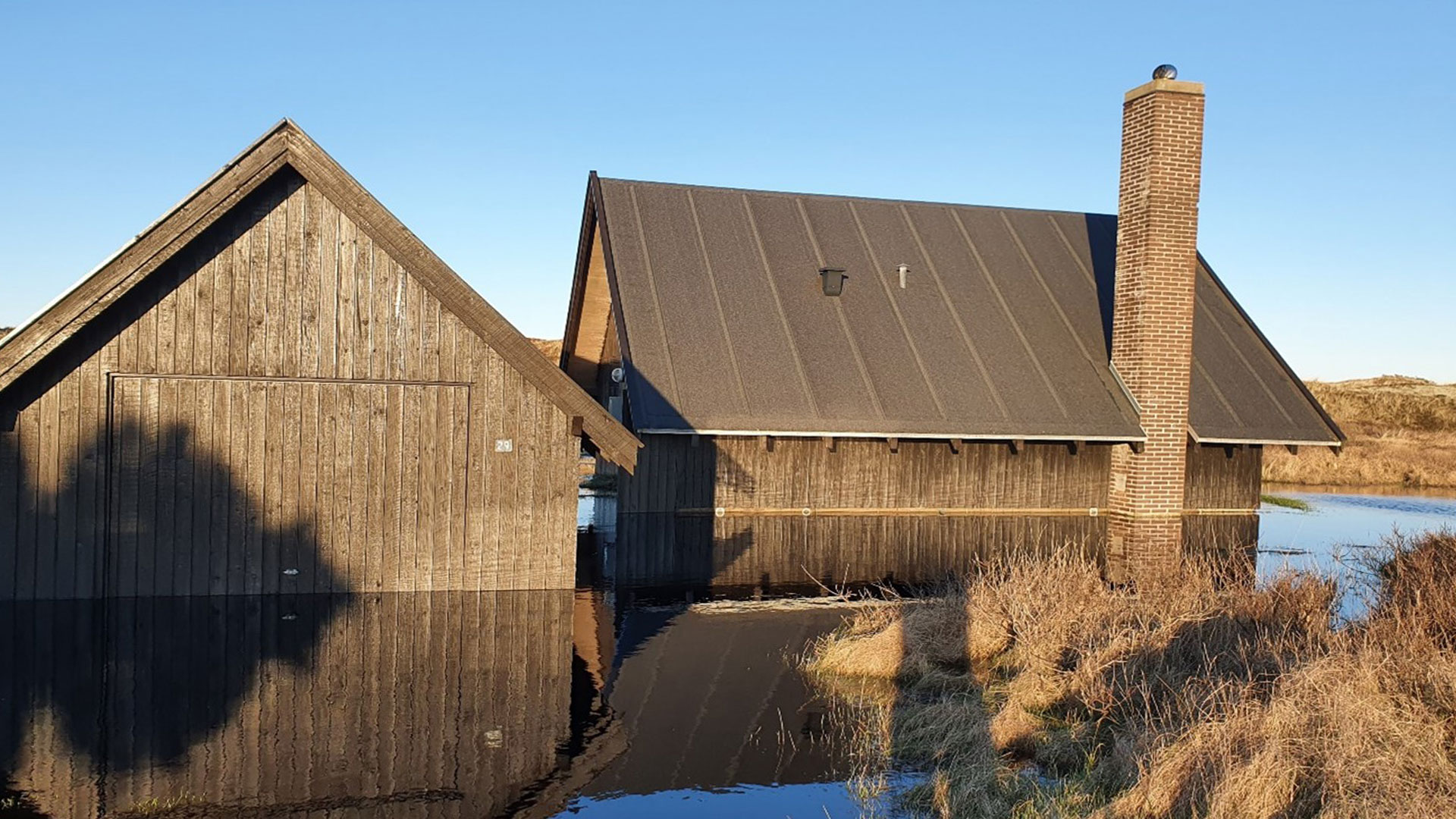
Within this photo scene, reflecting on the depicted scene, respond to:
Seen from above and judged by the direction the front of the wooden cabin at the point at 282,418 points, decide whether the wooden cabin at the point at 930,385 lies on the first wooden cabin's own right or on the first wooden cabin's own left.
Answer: on the first wooden cabin's own left

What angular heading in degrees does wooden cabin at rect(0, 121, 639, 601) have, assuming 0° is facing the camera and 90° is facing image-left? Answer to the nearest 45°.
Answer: approximately 0°

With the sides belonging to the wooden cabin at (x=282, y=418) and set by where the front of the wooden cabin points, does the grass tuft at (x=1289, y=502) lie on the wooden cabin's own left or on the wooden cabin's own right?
on the wooden cabin's own left
